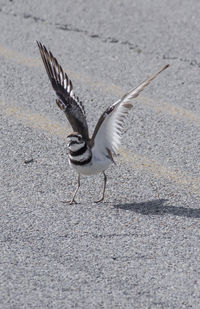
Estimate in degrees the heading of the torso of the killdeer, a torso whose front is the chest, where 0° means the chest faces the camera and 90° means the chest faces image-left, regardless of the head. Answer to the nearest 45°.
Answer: approximately 45°
